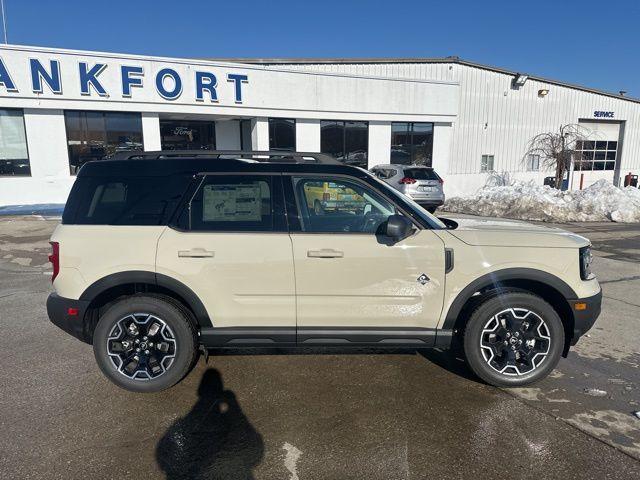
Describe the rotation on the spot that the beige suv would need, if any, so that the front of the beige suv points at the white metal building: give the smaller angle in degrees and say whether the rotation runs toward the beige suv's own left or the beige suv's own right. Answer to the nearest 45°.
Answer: approximately 90° to the beige suv's own left

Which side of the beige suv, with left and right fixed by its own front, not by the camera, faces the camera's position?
right
